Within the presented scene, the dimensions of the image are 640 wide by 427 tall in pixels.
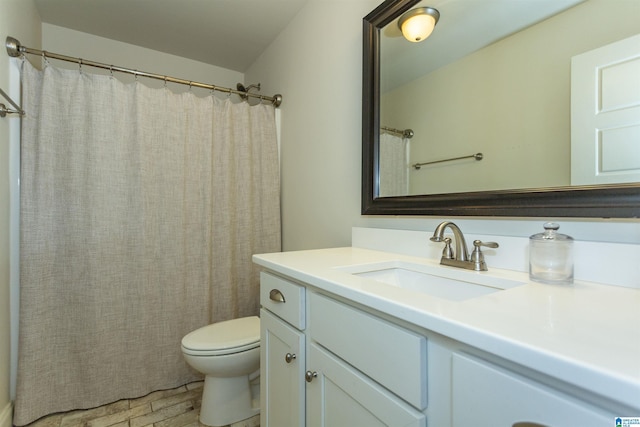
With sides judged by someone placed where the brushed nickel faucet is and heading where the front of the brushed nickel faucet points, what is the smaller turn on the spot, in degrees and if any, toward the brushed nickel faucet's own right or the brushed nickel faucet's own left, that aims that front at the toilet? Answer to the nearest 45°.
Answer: approximately 45° to the brushed nickel faucet's own right

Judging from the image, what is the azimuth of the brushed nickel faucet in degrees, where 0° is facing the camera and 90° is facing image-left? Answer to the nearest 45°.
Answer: approximately 45°

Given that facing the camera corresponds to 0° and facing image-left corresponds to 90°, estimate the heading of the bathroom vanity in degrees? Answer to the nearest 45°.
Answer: approximately 45°

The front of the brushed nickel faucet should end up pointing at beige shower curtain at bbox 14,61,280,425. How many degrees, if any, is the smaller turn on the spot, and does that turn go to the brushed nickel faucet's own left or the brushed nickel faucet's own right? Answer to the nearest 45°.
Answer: approximately 45° to the brushed nickel faucet's own right
